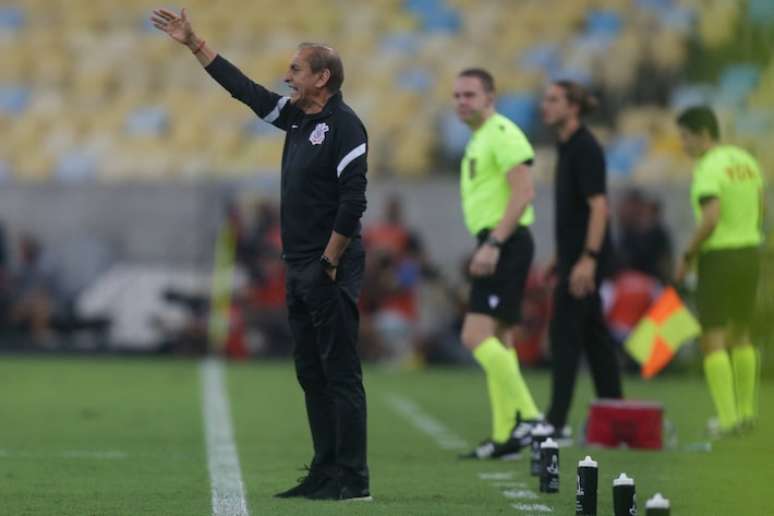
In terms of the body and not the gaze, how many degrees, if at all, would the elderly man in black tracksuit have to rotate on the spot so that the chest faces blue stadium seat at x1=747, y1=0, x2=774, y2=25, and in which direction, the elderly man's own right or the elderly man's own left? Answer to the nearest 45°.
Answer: approximately 90° to the elderly man's own right

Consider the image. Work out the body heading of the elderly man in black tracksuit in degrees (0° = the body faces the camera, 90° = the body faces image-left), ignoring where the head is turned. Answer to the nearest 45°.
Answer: approximately 45°

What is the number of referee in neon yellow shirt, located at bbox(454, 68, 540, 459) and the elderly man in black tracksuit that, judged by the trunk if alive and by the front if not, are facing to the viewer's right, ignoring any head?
0

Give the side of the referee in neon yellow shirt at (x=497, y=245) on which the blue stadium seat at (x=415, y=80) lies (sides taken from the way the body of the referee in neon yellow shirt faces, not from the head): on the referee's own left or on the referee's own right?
on the referee's own right

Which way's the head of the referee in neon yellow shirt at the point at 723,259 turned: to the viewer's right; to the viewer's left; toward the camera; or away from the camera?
to the viewer's left

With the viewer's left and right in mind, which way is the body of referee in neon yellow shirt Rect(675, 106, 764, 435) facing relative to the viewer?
facing away from the viewer and to the left of the viewer
